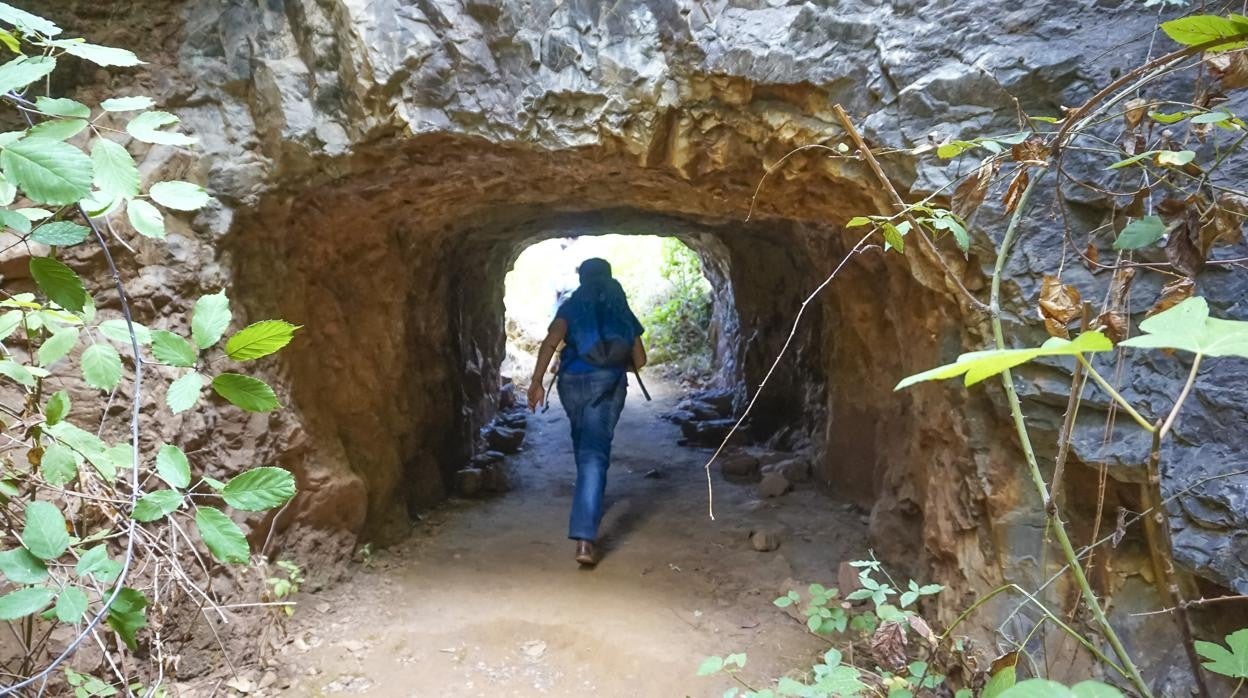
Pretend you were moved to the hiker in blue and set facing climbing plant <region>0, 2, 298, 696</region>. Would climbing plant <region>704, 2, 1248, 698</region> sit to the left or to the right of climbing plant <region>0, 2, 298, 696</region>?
left

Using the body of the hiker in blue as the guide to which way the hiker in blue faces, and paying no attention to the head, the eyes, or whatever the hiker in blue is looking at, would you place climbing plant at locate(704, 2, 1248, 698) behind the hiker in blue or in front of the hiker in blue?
behind

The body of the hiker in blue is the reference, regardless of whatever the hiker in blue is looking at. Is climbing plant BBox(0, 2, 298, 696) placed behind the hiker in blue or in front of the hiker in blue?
behind

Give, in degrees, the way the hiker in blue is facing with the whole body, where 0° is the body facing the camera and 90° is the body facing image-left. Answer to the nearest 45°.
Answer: approximately 180°

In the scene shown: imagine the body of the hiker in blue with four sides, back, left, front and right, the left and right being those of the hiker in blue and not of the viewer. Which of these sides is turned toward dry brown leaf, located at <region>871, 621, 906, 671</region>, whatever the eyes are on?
back
